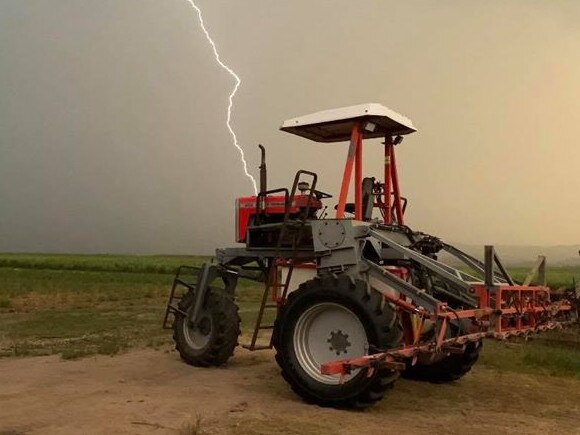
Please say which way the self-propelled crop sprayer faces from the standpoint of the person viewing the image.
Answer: facing away from the viewer and to the left of the viewer
